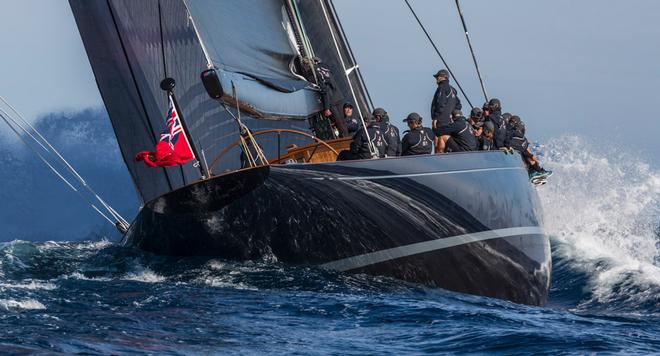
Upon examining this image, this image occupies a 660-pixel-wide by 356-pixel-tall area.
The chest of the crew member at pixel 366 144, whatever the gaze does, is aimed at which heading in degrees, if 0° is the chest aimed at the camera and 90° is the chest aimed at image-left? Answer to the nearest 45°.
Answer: approximately 90°

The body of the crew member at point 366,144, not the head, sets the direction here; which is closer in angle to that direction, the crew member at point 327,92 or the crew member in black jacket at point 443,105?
the crew member

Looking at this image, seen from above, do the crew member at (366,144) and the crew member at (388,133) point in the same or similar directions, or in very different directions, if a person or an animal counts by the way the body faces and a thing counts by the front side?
same or similar directions

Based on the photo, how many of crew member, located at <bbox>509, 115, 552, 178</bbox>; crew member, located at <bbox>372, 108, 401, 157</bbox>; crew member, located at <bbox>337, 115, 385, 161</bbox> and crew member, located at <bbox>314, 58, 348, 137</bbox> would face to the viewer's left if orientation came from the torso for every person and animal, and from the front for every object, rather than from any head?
3

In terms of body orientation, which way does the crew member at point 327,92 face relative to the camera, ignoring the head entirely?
to the viewer's left

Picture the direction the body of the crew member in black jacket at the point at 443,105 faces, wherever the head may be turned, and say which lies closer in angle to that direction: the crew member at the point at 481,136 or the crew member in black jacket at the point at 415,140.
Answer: the crew member in black jacket

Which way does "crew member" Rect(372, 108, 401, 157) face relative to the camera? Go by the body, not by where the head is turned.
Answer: to the viewer's left
